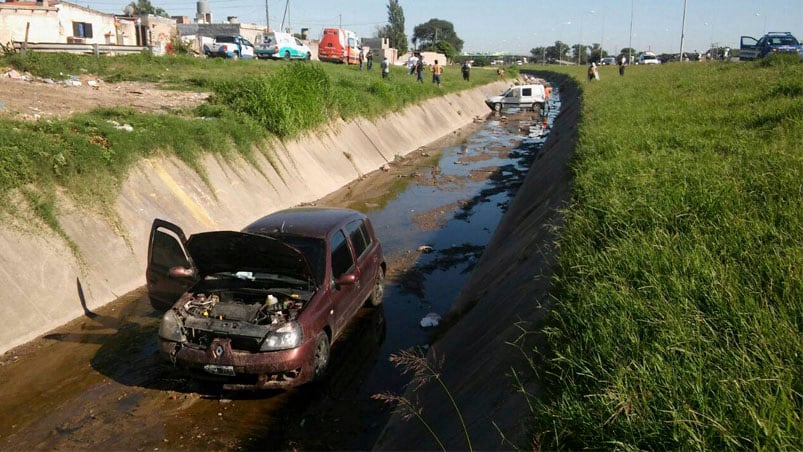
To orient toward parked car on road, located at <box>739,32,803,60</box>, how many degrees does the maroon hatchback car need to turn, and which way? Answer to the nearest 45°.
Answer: approximately 180°

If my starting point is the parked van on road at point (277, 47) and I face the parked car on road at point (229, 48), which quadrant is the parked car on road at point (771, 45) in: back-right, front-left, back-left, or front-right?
back-left

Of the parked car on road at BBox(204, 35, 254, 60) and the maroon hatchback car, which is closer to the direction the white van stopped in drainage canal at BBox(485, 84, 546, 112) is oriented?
the parked car on road

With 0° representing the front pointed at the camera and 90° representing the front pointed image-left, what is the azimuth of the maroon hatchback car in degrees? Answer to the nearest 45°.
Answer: approximately 45°

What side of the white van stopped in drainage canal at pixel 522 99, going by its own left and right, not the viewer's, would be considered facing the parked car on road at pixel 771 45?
back

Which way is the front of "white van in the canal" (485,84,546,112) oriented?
to the viewer's left

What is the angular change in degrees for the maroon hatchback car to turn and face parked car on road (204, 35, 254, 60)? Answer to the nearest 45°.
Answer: approximately 135° to its right

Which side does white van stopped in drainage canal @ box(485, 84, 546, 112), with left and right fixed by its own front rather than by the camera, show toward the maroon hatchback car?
left
